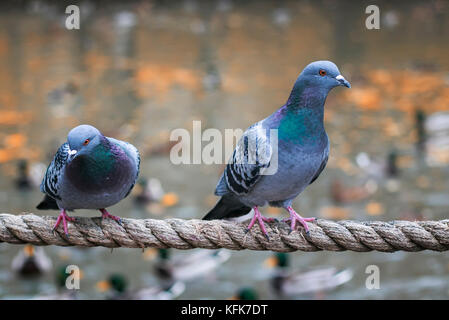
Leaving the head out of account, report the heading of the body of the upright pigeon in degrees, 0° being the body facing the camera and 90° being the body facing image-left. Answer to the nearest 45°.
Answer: approximately 315°

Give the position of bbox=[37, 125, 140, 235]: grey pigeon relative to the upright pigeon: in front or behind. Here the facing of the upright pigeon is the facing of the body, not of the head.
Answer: behind

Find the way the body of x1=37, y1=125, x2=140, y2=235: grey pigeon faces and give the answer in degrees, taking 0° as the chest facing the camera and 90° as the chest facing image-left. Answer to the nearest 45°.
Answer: approximately 315°
